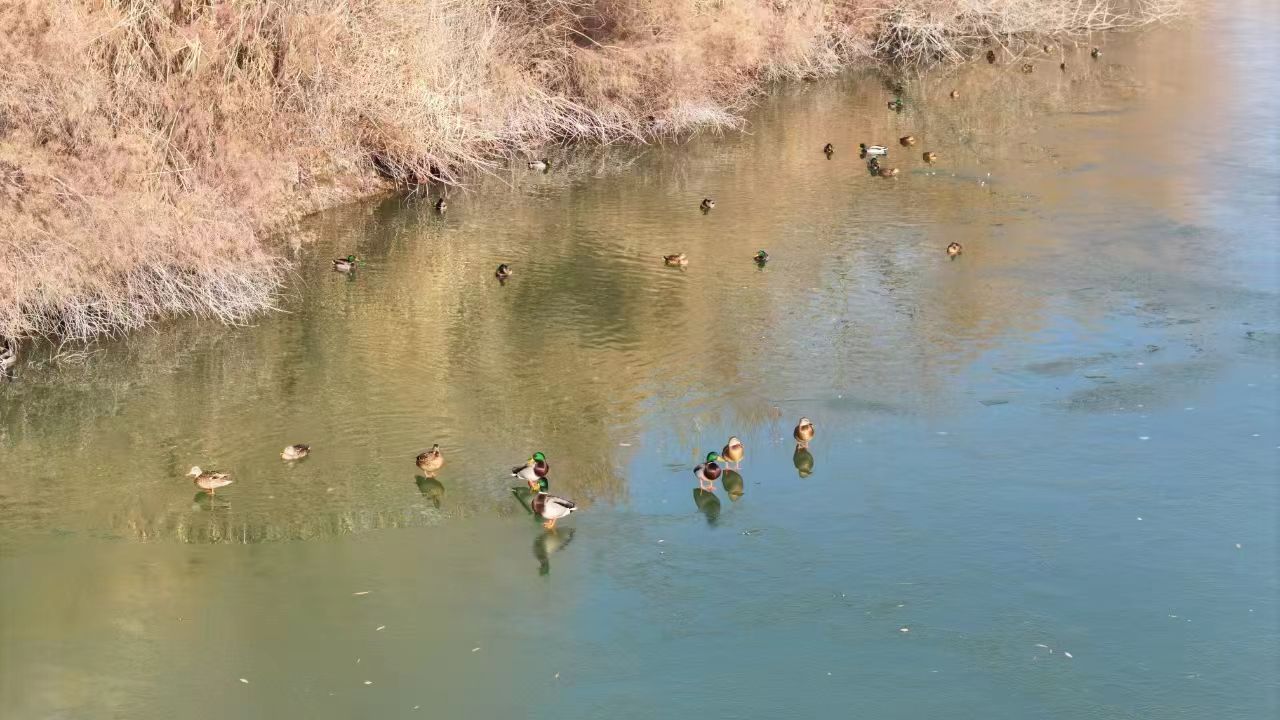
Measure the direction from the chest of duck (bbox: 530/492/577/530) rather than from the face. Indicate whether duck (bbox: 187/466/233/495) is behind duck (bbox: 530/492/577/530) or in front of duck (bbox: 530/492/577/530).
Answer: in front

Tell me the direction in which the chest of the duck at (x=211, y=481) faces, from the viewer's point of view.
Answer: to the viewer's left

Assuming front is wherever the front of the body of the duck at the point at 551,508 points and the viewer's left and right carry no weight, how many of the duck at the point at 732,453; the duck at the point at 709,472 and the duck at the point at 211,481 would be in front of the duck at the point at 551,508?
1

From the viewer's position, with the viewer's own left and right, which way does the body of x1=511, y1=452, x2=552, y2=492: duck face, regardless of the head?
facing to the right of the viewer

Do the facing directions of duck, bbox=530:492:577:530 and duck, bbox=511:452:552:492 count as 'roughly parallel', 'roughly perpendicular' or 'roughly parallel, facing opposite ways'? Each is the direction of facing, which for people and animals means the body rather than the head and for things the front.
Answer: roughly parallel, facing opposite ways

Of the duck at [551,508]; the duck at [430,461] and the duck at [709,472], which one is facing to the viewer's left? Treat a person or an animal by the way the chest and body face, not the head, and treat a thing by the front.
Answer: the duck at [551,508]

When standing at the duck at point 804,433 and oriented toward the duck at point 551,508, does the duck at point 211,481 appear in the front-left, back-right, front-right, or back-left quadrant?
front-right

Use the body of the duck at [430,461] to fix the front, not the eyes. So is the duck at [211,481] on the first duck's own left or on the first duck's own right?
on the first duck's own right

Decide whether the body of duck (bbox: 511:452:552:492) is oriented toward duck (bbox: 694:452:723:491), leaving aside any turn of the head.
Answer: yes

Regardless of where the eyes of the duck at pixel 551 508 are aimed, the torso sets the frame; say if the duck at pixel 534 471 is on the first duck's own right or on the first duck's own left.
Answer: on the first duck's own right

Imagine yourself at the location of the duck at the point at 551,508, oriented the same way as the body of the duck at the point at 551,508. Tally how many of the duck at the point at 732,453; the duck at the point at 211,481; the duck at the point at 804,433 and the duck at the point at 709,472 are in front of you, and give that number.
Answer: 1

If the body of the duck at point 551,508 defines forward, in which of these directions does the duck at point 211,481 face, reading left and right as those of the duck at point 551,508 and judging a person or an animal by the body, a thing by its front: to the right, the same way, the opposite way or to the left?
the same way

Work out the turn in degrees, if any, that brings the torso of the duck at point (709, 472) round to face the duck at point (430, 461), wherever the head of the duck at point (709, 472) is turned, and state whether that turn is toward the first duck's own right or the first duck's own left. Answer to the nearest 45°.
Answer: approximately 135° to the first duck's own right

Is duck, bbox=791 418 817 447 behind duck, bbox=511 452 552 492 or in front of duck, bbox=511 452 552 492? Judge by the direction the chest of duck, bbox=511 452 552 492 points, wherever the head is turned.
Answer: in front

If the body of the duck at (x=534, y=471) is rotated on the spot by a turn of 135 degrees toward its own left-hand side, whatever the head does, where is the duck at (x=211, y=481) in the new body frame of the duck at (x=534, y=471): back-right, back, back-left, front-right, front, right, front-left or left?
front-left

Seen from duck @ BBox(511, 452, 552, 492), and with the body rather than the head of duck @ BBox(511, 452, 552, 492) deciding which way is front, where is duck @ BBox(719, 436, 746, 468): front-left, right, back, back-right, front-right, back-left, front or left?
front

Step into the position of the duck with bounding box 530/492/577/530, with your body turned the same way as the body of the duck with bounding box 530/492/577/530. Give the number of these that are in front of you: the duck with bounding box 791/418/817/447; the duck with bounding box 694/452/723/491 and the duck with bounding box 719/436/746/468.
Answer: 0

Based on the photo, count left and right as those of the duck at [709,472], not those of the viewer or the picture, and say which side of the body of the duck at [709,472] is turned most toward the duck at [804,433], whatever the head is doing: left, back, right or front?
left

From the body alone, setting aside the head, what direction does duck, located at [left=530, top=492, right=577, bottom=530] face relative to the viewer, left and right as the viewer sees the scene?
facing to the left of the viewer
